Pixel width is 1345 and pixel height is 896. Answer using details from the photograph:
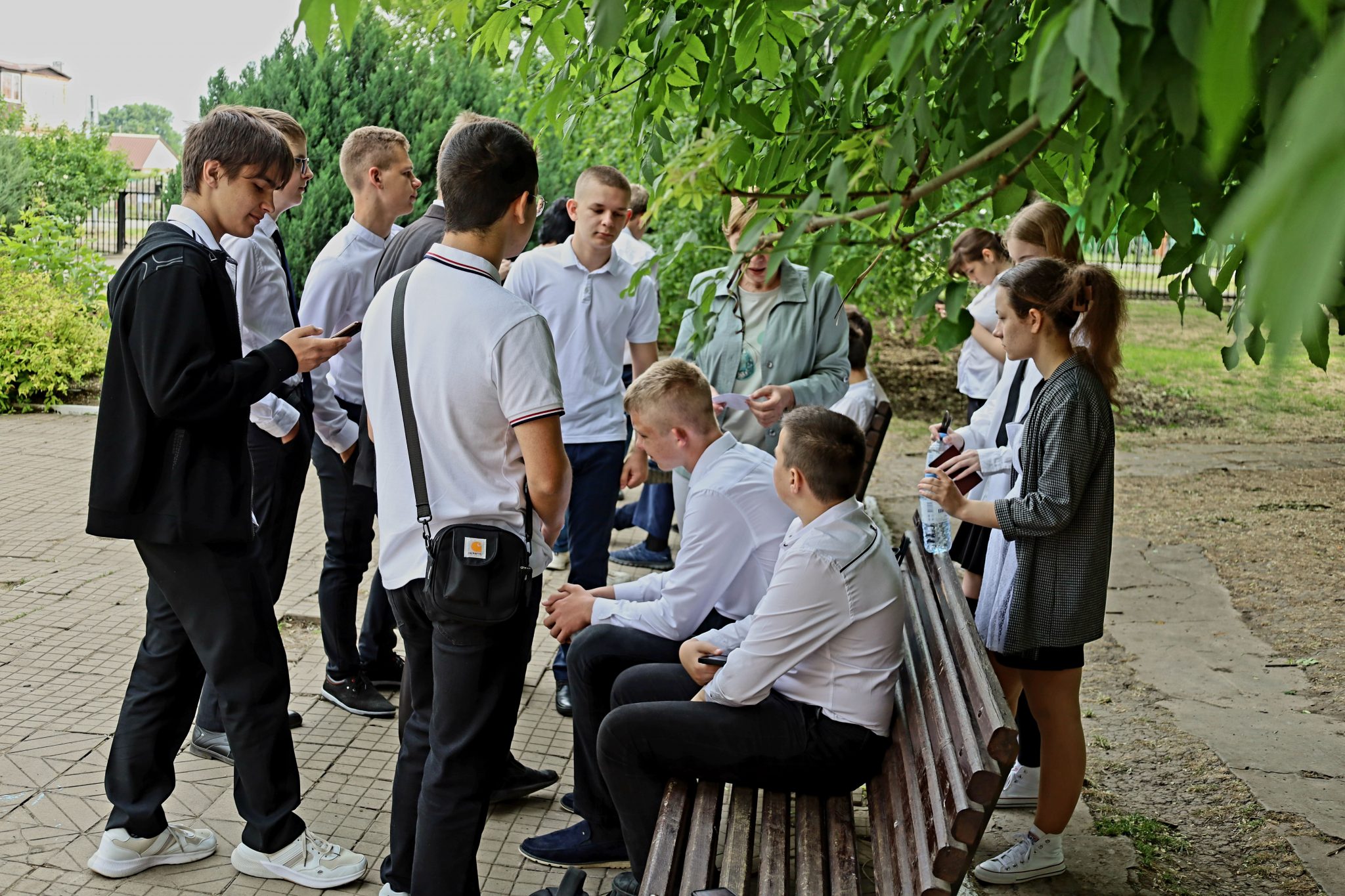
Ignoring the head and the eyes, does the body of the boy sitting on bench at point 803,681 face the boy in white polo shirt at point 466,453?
yes

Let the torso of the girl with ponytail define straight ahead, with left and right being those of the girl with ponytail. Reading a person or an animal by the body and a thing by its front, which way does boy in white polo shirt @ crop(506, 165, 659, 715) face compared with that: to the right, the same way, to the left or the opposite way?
to the left

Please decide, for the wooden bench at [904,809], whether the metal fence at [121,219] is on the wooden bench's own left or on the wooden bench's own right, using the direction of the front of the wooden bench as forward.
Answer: on the wooden bench's own right

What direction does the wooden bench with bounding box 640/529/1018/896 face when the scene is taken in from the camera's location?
facing to the left of the viewer

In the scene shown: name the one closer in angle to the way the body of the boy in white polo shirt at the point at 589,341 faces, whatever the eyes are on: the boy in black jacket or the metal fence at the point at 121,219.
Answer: the boy in black jacket

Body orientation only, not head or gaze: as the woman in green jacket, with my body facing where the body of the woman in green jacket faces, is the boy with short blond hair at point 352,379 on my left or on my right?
on my right

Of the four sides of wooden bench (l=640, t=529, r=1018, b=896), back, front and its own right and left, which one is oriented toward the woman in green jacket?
right

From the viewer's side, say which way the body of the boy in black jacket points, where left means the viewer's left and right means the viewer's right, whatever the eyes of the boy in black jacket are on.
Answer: facing to the right of the viewer

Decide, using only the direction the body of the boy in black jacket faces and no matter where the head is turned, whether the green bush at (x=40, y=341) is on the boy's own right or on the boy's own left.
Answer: on the boy's own left

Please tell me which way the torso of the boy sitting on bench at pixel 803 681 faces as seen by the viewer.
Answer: to the viewer's left

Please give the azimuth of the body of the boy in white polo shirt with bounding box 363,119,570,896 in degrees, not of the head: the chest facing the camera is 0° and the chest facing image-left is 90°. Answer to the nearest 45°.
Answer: approximately 225°

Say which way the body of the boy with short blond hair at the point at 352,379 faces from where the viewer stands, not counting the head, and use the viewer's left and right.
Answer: facing to the right of the viewer

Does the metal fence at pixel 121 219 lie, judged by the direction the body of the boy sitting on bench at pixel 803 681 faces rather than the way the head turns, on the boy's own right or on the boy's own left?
on the boy's own right
